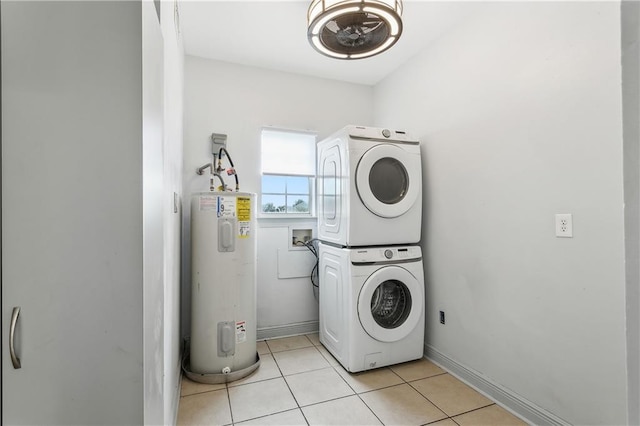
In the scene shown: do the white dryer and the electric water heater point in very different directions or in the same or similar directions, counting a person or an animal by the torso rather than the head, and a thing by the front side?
same or similar directions

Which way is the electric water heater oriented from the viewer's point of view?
toward the camera

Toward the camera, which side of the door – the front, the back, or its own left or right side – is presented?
front

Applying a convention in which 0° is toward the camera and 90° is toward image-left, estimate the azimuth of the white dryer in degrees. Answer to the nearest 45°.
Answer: approximately 315°

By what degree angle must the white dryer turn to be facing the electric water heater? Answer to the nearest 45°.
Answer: approximately 135° to its right

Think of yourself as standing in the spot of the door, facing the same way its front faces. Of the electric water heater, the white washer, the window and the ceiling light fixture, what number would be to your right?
0

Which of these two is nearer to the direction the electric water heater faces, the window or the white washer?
the white washer

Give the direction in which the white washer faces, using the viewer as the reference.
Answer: facing the viewer and to the right of the viewer

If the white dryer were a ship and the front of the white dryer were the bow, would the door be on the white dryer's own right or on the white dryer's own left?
on the white dryer's own right

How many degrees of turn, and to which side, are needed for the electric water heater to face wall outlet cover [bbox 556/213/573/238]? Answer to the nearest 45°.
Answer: approximately 45° to its left

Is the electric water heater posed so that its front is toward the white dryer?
no

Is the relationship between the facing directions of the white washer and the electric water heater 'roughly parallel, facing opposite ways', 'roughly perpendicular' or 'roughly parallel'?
roughly parallel
